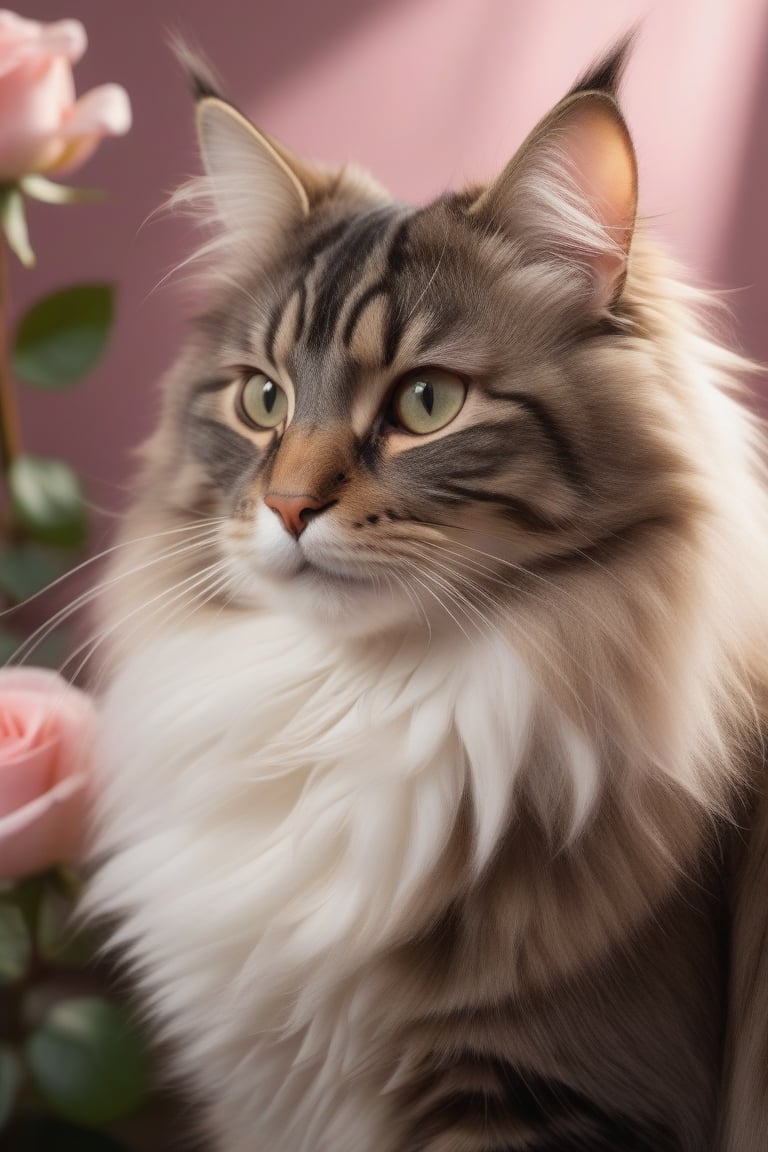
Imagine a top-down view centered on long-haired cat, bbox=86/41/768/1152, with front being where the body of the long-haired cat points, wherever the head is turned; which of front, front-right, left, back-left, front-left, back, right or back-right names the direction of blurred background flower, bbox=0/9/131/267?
right

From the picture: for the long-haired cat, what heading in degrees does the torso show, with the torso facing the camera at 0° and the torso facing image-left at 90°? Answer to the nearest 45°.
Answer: approximately 45°
